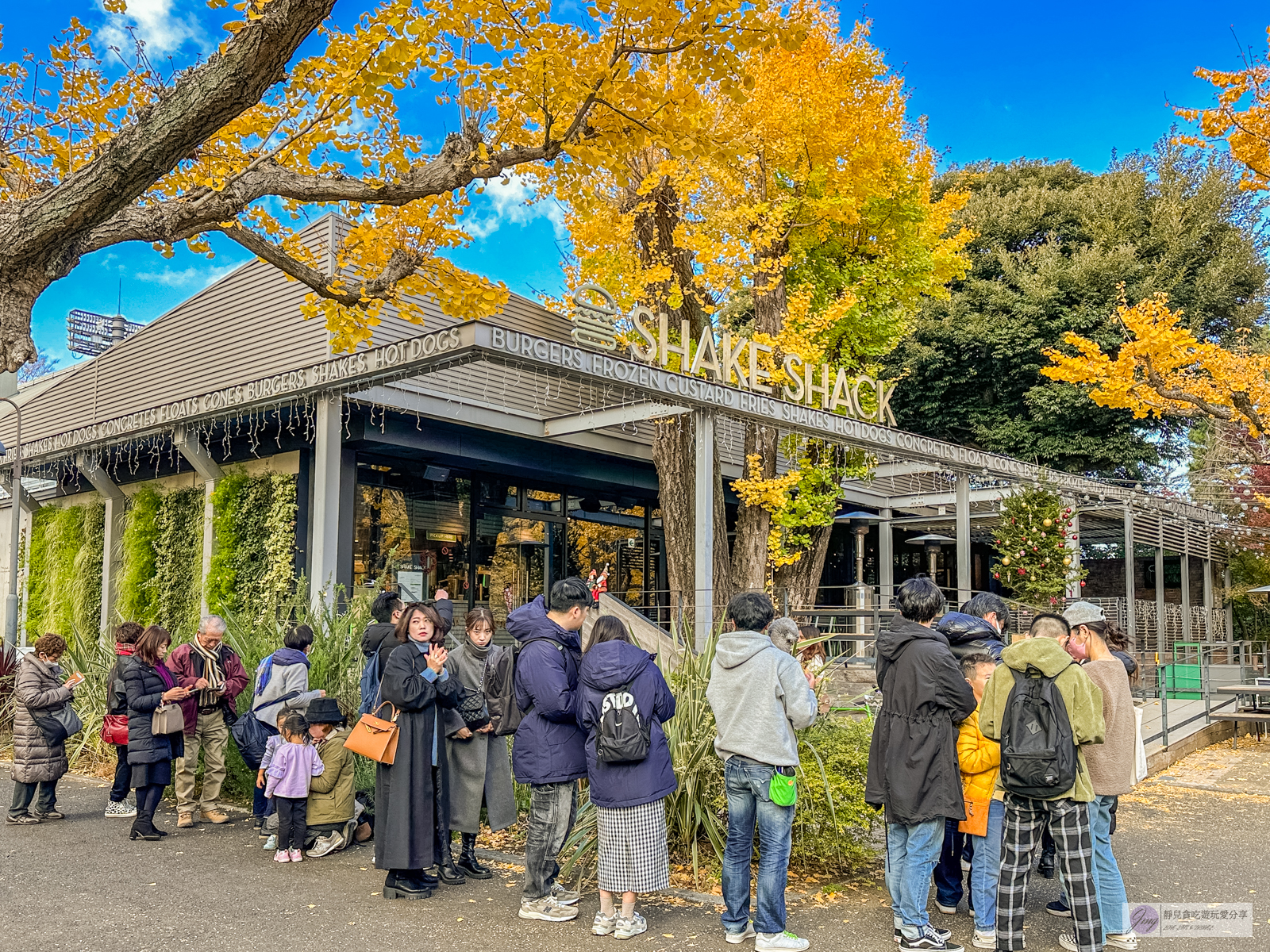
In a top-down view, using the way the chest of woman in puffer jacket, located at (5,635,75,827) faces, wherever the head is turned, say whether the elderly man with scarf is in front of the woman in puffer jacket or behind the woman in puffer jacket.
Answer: in front

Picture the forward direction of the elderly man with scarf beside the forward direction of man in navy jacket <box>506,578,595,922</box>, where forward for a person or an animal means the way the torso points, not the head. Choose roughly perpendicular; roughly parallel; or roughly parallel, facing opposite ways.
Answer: roughly perpendicular

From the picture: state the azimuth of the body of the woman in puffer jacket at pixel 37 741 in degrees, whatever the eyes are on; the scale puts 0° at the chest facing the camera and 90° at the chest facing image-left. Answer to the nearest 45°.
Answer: approximately 270°

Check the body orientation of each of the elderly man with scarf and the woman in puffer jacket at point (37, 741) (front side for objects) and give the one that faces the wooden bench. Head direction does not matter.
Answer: the woman in puffer jacket

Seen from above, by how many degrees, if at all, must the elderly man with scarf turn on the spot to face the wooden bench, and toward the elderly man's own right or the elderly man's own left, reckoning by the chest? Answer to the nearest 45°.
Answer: approximately 90° to the elderly man's own left

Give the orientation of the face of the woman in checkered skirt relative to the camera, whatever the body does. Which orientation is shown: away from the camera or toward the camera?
away from the camera

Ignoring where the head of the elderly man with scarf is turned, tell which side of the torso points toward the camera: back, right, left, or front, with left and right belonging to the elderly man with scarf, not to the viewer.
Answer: front
